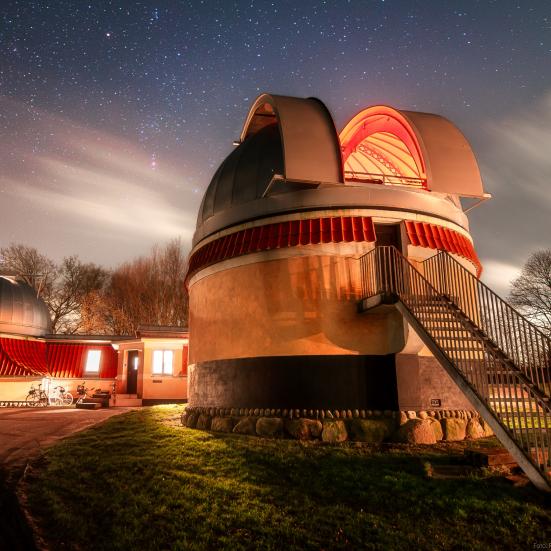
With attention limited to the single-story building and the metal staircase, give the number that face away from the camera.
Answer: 0

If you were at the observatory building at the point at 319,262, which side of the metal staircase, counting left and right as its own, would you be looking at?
back

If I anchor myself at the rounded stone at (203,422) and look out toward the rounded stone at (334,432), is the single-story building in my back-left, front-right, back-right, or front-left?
back-left

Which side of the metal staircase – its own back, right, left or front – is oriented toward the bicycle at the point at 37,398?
back

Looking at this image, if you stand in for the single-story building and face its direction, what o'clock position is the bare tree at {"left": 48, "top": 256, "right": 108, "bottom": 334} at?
The bare tree is roughly at 6 o'clock from the single-story building.

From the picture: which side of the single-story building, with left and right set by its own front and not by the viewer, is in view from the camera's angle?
front

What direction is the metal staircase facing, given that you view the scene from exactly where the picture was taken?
facing the viewer and to the right of the viewer

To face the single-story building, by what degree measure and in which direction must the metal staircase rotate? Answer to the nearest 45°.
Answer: approximately 180°

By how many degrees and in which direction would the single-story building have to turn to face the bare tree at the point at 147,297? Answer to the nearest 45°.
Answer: approximately 180°

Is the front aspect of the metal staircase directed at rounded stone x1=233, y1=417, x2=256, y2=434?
no

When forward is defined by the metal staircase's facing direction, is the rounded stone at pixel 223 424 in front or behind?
behind

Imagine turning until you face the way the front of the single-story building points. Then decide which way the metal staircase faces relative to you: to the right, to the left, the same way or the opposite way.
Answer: the same way
